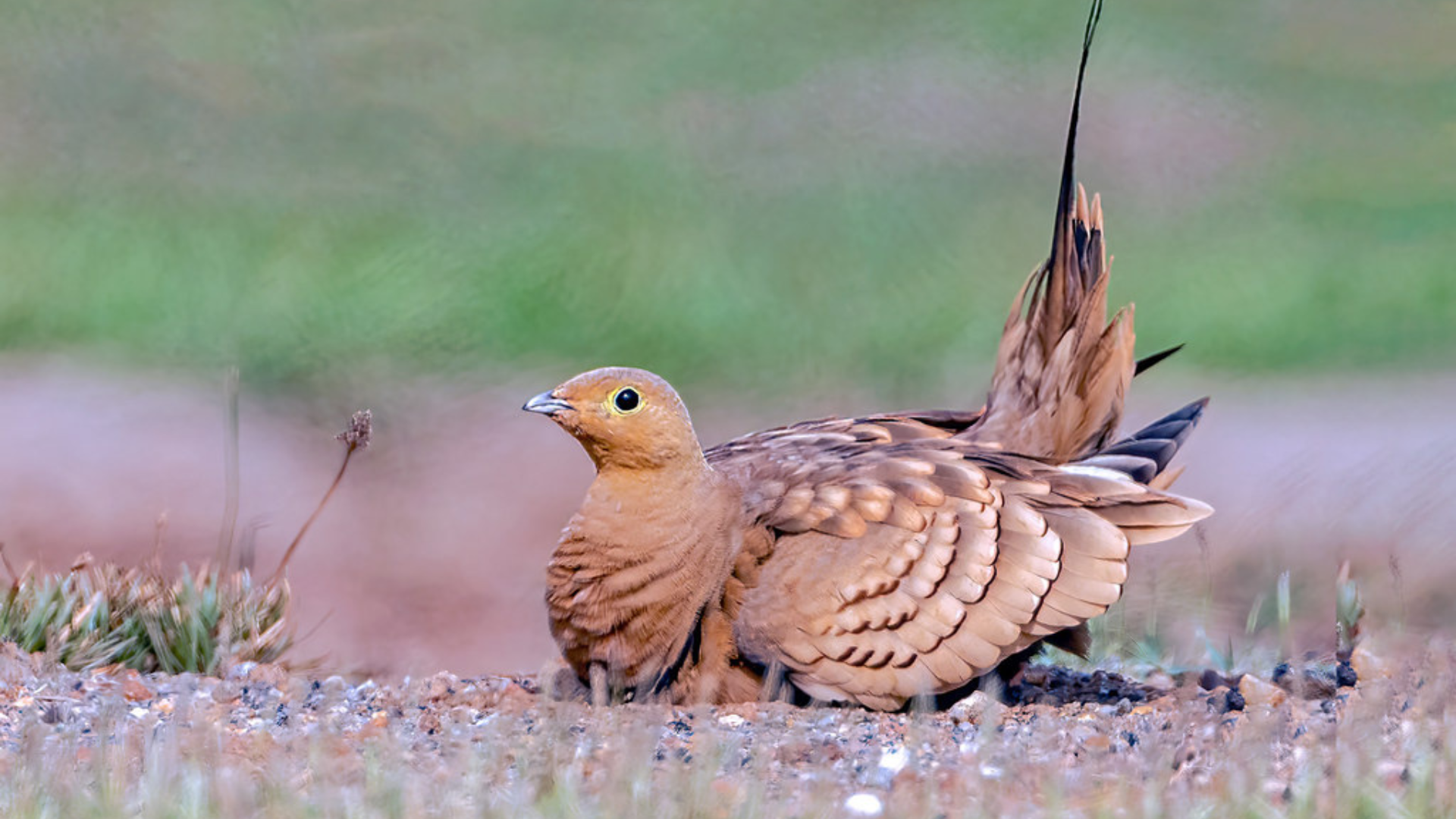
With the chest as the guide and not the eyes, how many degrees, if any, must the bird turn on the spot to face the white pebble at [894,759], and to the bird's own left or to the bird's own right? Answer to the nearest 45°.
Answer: approximately 90° to the bird's own left

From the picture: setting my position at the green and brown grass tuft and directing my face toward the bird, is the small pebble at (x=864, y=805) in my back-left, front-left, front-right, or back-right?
front-right

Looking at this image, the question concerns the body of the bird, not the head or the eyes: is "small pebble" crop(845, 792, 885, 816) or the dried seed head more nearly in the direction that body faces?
the dried seed head

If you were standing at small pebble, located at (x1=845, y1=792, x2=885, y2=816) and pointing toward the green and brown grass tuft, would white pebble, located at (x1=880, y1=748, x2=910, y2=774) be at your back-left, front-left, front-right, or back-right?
front-right

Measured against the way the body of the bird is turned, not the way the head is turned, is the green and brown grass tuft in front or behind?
in front

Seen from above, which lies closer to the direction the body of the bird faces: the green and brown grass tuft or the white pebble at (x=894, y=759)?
the green and brown grass tuft

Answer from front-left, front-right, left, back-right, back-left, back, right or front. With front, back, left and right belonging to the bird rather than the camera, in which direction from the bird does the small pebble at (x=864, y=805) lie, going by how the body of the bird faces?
left

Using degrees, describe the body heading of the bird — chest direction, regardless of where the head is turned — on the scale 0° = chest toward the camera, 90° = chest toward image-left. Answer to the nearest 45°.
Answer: approximately 90°

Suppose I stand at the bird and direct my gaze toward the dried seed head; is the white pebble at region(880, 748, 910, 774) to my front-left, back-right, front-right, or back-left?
back-left

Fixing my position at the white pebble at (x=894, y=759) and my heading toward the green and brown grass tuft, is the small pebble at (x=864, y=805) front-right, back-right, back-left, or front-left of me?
back-left

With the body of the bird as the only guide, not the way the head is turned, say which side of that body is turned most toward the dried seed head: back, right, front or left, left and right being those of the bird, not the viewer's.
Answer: front
